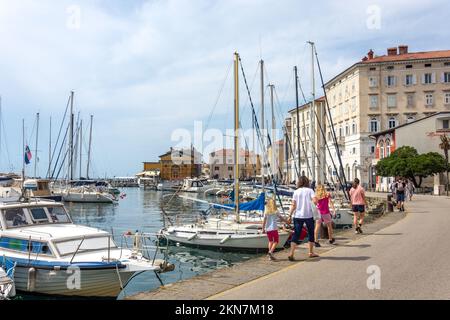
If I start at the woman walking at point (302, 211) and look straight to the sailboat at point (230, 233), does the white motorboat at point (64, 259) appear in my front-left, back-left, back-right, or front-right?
front-left

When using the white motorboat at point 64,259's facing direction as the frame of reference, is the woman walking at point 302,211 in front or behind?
in front

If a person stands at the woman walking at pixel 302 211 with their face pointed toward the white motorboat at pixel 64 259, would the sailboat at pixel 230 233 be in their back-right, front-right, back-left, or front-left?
front-right

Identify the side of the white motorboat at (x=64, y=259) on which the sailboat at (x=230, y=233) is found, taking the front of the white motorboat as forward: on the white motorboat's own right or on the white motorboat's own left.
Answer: on the white motorboat's own left
